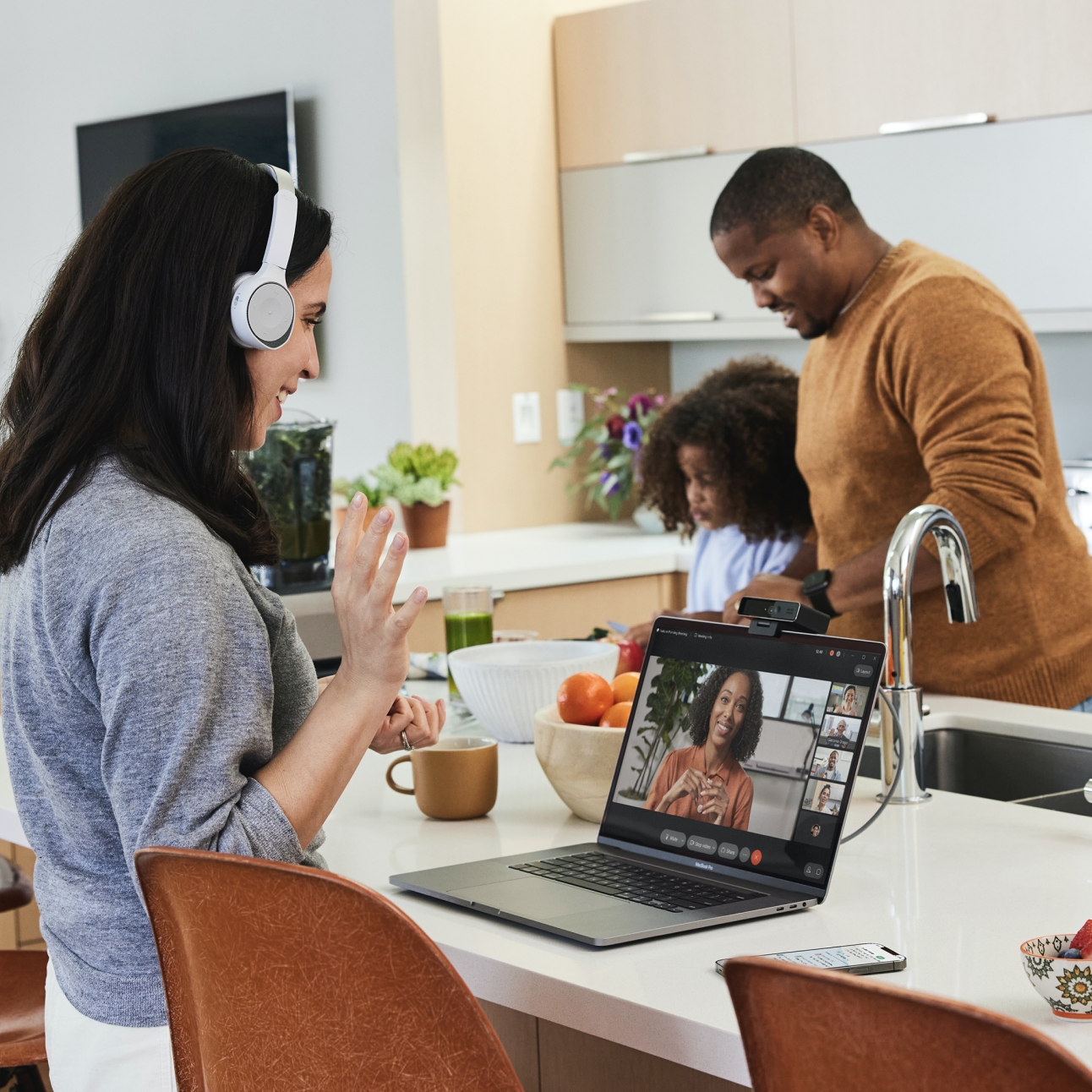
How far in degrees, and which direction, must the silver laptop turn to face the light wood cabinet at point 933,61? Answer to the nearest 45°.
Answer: approximately 135° to its right

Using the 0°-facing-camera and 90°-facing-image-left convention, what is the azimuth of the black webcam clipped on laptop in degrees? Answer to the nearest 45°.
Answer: approximately 45°

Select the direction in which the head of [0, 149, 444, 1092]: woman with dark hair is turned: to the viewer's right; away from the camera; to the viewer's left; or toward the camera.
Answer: to the viewer's right

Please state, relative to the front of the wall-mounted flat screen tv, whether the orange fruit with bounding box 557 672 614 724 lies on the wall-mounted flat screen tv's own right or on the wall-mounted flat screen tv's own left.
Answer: on the wall-mounted flat screen tv's own left

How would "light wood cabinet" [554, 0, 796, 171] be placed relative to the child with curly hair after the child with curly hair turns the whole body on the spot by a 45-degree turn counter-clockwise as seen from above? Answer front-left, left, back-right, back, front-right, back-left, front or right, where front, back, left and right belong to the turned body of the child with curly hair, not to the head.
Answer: back

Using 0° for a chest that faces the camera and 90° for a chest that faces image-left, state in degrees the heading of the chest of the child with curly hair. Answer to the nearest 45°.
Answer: approximately 45°

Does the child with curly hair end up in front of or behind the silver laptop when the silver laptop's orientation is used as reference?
behind

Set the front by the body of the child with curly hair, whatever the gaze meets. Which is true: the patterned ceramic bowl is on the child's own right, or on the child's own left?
on the child's own left

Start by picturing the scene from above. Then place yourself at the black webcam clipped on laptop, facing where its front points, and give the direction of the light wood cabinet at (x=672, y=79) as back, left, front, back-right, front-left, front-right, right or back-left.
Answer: back-right
